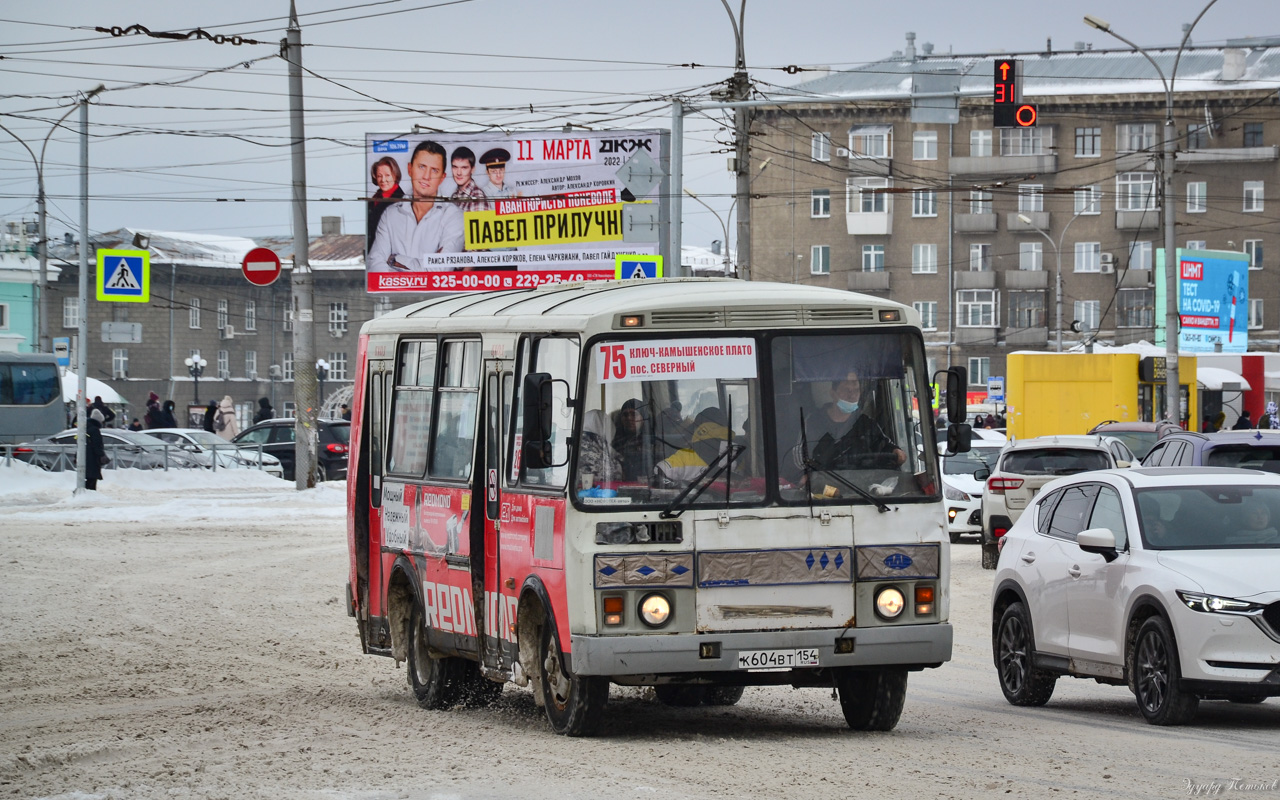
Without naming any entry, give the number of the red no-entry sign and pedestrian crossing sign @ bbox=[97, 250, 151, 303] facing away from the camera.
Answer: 0

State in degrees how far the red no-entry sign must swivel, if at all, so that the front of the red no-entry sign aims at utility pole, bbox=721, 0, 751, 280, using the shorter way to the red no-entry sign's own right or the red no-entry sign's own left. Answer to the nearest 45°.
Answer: approximately 45° to the red no-entry sign's own left

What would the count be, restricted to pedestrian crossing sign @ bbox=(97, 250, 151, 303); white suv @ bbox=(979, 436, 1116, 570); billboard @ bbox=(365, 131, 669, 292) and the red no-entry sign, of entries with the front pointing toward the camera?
3

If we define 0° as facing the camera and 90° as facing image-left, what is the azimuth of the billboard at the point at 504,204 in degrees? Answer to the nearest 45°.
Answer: approximately 0°

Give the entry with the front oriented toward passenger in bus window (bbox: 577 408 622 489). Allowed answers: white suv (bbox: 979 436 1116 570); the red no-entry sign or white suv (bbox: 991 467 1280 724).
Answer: the red no-entry sign

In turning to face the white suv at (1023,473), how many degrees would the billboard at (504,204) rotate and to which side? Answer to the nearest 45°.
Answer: approximately 45° to its left

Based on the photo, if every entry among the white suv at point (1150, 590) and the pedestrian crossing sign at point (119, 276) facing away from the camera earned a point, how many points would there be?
0

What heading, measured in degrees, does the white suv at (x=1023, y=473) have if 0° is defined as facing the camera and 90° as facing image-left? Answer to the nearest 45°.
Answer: approximately 180°

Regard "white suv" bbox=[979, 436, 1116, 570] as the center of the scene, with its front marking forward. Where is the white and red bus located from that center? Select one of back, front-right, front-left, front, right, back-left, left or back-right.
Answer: back

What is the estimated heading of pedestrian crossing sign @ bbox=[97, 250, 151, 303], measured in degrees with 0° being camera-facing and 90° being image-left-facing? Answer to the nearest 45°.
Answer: approximately 0°

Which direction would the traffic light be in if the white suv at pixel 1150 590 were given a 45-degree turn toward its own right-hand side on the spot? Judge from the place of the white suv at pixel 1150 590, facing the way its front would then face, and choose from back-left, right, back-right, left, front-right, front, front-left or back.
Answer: back
